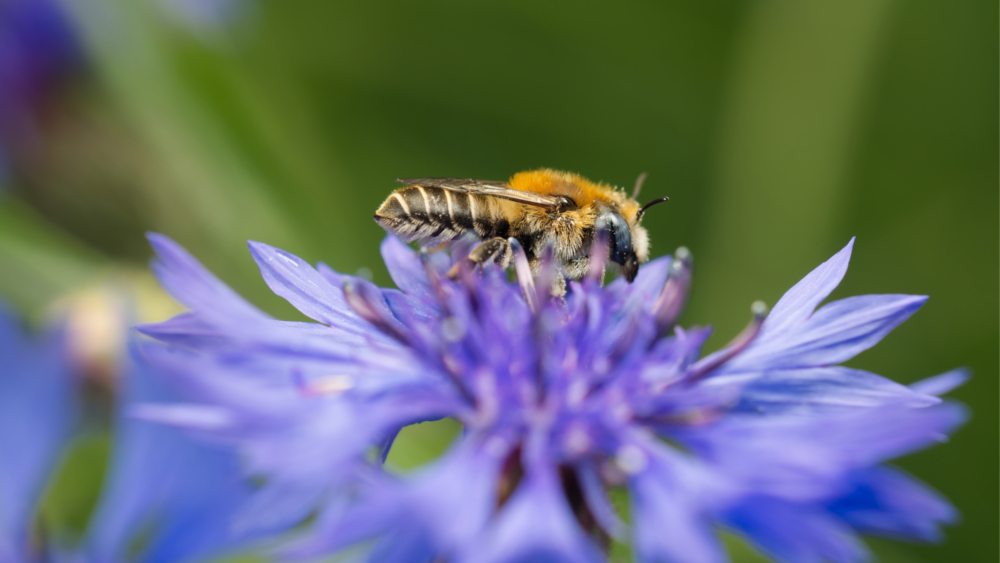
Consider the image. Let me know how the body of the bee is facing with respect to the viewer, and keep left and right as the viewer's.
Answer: facing to the right of the viewer

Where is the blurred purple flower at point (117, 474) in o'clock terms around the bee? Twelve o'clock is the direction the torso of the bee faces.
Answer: The blurred purple flower is roughly at 6 o'clock from the bee.

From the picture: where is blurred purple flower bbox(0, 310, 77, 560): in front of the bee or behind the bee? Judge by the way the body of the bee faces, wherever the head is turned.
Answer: behind
